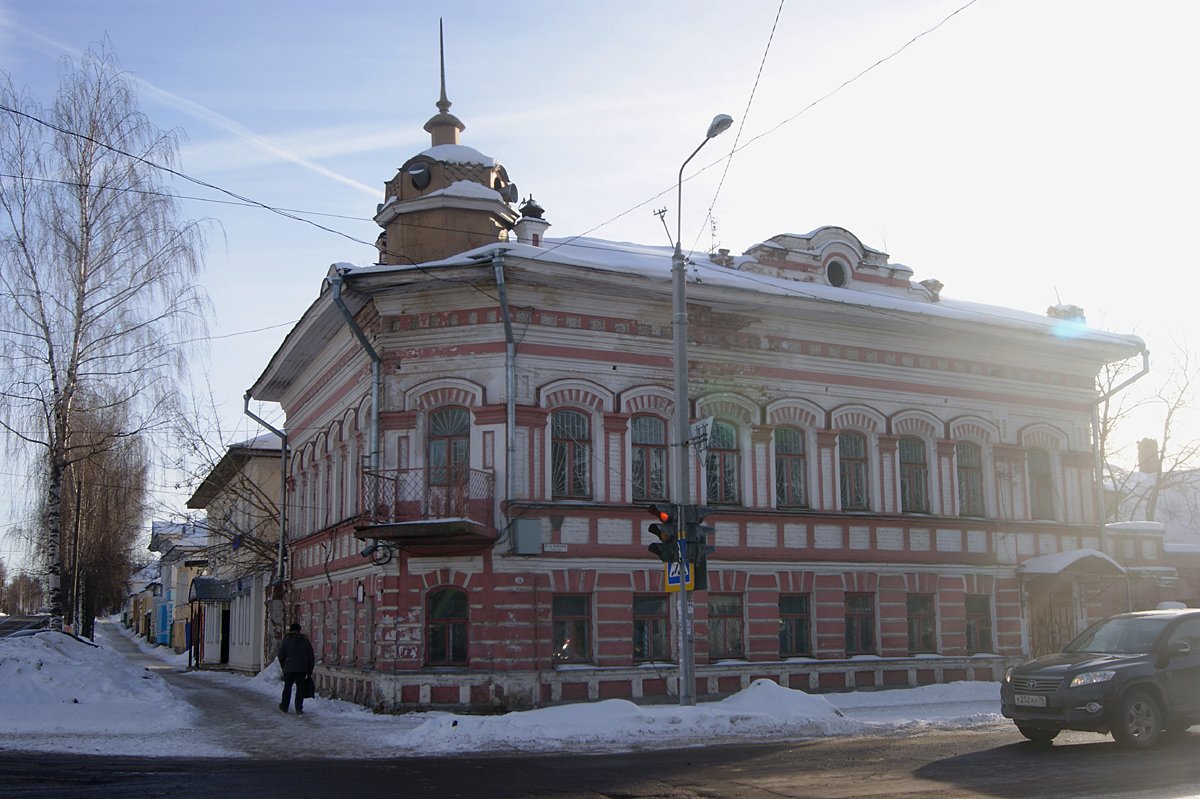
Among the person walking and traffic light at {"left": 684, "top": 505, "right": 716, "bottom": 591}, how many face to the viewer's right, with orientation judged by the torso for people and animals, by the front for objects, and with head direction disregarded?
1

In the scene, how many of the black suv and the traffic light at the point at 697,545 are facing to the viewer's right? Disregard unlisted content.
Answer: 1

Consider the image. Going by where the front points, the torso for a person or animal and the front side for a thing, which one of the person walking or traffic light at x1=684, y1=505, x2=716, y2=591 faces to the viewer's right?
the traffic light

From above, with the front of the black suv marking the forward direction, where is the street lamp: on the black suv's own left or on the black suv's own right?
on the black suv's own right

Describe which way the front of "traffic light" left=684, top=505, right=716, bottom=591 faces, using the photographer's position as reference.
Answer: facing to the right of the viewer

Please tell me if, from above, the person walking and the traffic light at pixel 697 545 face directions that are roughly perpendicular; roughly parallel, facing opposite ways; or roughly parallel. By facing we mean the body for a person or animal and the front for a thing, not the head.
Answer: roughly perpendicular

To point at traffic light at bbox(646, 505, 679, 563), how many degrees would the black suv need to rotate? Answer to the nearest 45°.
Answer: approximately 45° to its right

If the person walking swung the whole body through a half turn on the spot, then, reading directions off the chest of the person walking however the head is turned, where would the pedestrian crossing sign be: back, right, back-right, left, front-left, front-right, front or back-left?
front-left
